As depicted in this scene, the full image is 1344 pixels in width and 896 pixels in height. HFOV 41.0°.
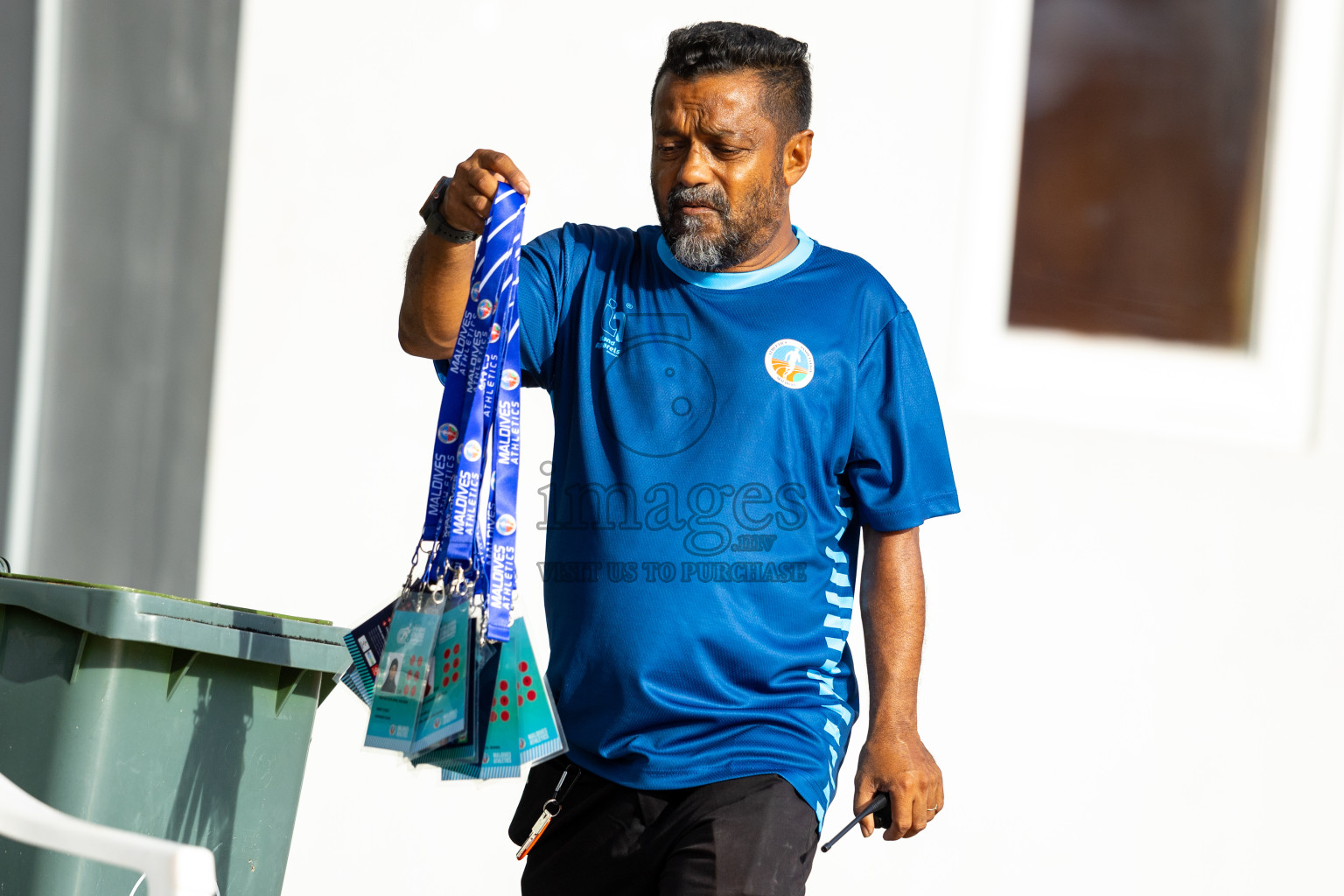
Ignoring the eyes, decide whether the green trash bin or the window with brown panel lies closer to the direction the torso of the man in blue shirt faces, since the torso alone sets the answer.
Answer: the green trash bin

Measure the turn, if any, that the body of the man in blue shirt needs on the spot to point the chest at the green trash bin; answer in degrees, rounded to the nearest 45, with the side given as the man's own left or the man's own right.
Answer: approximately 45° to the man's own right

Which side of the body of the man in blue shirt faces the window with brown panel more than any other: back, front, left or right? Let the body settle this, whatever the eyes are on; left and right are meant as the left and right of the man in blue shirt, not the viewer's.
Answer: back

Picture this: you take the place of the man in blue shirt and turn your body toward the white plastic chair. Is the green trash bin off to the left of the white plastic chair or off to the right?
right

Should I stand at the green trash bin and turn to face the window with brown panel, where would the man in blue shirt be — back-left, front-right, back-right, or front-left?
front-right

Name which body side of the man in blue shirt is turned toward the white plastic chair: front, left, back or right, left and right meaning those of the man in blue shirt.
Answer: front

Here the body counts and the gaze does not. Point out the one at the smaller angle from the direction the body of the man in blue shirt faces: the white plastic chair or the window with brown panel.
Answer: the white plastic chair

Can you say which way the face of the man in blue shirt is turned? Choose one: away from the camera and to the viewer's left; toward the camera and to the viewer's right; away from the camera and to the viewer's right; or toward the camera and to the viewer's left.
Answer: toward the camera and to the viewer's left

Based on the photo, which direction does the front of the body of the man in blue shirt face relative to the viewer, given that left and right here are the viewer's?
facing the viewer and to the left of the viewer

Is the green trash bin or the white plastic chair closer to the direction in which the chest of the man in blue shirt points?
the white plastic chair
